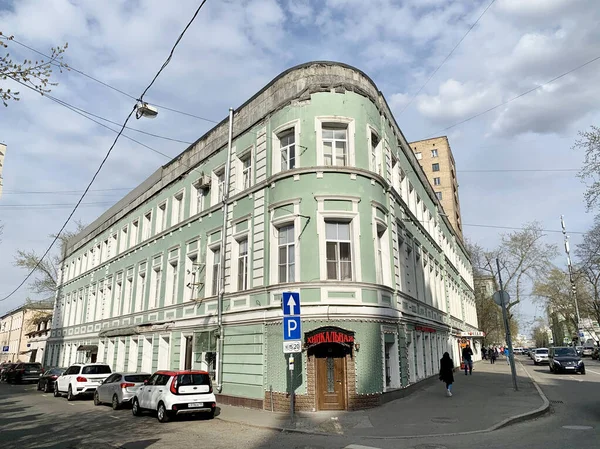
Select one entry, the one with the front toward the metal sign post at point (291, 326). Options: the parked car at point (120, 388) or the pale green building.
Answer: the pale green building

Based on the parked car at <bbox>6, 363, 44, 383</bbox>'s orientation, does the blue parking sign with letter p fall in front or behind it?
behind

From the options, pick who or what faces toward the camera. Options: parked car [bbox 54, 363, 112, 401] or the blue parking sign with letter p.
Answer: the blue parking sign with letter p

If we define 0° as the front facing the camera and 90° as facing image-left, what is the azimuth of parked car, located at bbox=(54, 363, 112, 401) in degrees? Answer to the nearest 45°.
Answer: approximately 135°

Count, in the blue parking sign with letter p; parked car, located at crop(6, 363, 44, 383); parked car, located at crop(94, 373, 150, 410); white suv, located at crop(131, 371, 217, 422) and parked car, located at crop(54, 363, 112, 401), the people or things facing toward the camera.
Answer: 1

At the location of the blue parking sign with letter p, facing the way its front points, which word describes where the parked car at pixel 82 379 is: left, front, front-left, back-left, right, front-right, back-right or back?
back-right

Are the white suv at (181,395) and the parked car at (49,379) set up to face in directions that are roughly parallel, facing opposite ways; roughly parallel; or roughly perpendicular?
roughly parallel

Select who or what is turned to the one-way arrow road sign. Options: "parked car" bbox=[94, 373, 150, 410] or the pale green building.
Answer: the pale green building

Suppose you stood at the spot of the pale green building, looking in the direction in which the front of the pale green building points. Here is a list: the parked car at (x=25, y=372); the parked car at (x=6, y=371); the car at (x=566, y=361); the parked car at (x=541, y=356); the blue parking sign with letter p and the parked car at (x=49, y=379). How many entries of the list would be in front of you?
1

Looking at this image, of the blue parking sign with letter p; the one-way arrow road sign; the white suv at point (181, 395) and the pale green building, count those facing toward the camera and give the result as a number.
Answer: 3

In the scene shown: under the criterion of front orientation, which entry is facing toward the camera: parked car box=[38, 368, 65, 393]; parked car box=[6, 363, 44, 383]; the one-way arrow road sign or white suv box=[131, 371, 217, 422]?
the one-way arrow road sign

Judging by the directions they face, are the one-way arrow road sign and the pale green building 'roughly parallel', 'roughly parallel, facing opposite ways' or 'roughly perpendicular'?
roughly parallel

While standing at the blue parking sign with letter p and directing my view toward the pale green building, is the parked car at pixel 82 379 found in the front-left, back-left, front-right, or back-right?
front-left

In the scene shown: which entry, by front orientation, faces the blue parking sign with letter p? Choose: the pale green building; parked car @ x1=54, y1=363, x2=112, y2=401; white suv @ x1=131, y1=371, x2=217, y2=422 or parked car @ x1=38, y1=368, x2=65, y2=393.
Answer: the pale green building

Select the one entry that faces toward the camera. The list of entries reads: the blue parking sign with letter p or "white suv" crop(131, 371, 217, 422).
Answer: the blue parking sign with letter p

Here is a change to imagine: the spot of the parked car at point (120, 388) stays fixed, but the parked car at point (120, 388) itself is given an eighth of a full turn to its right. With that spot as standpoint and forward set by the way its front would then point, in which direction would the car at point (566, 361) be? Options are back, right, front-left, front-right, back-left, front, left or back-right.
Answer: right

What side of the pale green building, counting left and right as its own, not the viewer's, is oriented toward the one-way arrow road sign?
front

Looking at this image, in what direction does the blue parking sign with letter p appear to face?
toward the camera
